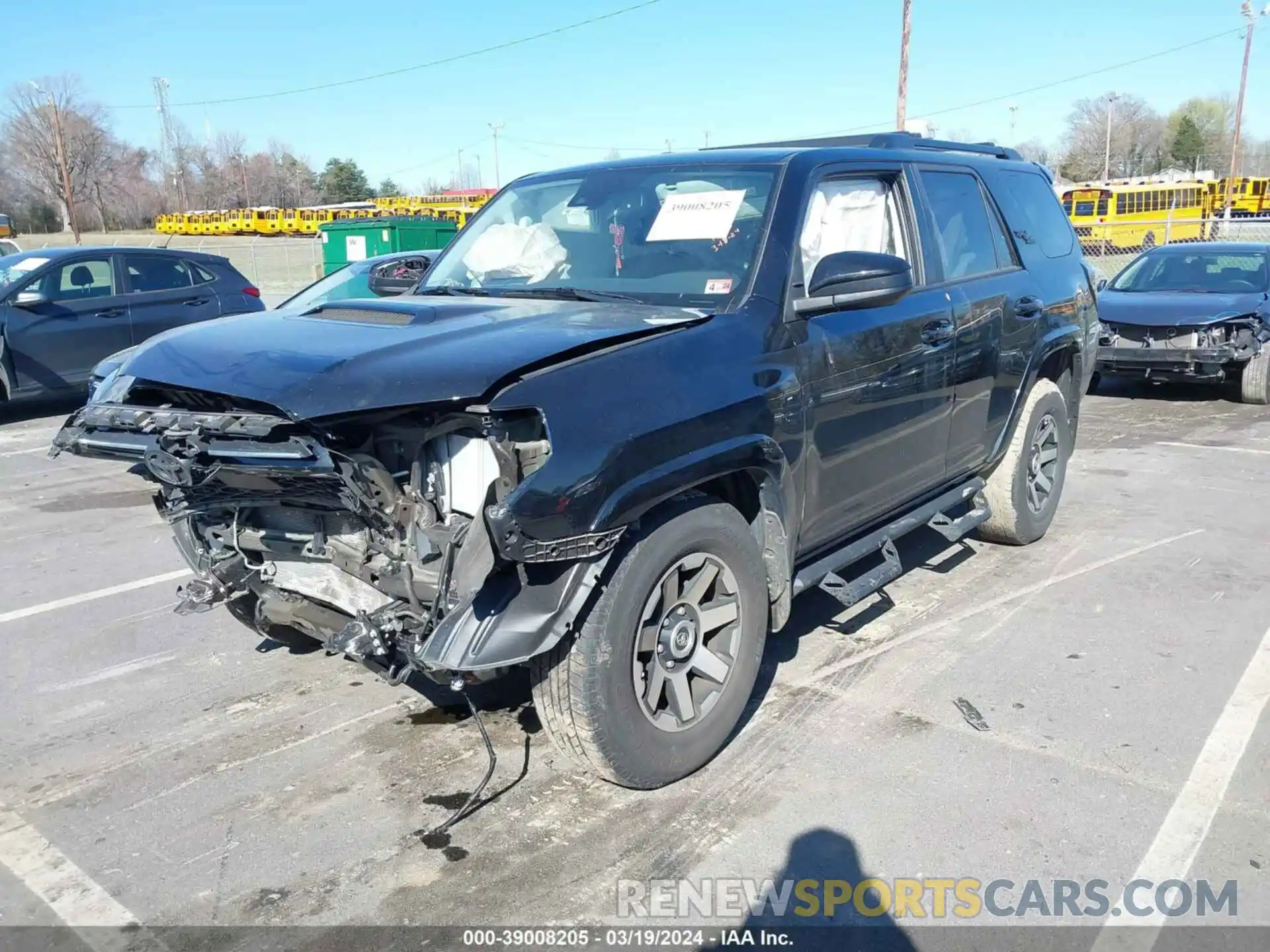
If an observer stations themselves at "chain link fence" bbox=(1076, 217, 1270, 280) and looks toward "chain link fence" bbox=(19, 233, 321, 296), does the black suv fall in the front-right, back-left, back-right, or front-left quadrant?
front-left

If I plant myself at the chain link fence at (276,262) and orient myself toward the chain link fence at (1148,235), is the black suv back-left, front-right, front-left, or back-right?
front-right

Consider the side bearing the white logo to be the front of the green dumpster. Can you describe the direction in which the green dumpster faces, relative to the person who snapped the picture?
facing the viewer and to the left of the viewer

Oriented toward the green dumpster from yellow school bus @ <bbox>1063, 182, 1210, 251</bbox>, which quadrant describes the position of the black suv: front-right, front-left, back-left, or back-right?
front-left

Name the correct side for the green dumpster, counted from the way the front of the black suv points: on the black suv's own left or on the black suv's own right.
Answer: on the black suv's own right

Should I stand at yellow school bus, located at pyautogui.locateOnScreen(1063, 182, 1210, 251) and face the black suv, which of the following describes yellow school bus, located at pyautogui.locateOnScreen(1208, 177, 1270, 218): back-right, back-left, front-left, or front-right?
back-left

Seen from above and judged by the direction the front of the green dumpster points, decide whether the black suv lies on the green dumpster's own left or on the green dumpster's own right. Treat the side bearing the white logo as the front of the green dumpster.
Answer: on the green dumpster's own left

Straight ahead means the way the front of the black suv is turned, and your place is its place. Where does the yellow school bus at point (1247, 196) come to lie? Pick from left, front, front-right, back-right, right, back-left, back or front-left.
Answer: back

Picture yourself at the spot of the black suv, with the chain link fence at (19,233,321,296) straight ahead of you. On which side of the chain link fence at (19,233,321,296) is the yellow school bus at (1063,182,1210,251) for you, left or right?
right

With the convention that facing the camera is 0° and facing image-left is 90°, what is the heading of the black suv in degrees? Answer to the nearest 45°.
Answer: approximately 45°

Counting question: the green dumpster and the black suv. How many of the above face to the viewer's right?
0

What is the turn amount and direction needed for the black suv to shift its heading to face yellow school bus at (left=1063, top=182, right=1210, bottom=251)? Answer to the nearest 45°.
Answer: approximately 180°
